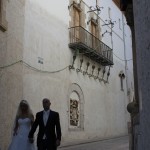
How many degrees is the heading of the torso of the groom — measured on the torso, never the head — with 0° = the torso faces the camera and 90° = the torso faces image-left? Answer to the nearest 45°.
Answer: approximately 0°

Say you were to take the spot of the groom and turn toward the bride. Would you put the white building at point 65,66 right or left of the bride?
right

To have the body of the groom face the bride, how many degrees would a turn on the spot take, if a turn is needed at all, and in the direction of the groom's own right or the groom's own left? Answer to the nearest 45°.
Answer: approximately 135° to the groom's own right

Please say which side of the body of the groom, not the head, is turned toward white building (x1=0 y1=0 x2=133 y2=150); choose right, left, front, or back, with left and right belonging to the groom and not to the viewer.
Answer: back

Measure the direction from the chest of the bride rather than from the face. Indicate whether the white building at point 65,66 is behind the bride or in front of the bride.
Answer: behind

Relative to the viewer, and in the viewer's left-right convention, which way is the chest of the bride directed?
facing the viewer

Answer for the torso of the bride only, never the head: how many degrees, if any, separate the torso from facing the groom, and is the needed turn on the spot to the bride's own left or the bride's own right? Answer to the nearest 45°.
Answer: approximately 45° to the bride's own left

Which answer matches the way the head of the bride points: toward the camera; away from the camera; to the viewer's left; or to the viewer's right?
toward the camera

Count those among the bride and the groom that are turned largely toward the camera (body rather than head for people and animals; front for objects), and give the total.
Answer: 2

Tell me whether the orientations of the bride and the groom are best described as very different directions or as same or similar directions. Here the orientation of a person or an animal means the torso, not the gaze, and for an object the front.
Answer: same or similar directions

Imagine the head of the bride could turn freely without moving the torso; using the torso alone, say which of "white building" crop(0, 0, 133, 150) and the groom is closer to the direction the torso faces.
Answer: the groom
